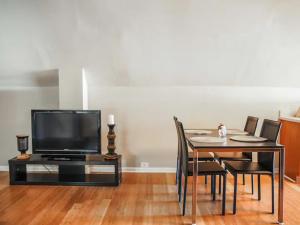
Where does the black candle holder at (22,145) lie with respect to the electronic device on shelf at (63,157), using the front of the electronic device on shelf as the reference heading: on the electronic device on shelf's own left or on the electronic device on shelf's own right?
on the electronic device on shelf's own right

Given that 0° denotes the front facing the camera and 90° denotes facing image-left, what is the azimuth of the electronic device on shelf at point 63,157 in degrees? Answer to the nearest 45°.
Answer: approximately 0°
